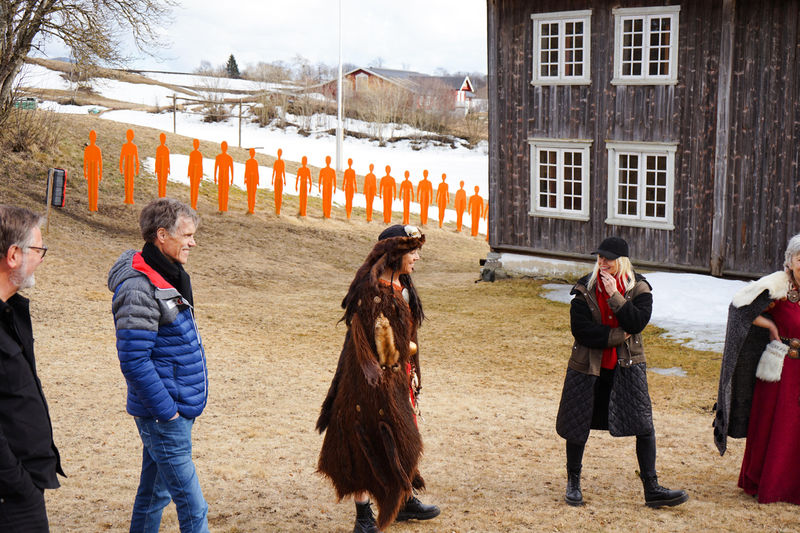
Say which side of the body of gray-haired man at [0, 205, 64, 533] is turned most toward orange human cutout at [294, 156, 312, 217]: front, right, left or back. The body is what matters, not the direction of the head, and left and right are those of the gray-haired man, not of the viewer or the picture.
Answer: left

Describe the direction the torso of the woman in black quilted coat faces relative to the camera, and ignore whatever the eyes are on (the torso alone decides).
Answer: toward the camera

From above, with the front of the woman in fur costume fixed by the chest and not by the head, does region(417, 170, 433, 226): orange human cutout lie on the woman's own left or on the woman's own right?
on the woman's own left

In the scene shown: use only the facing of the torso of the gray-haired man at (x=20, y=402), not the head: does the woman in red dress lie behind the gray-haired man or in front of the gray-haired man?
in front

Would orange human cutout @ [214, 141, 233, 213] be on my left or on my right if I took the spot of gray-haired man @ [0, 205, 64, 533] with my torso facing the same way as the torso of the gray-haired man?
on my left

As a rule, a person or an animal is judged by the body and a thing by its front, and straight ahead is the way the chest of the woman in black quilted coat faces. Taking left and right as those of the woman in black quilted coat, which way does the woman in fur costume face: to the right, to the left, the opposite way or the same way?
to the left

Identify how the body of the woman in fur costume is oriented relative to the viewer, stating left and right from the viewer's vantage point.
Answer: facing to the right of the viewer

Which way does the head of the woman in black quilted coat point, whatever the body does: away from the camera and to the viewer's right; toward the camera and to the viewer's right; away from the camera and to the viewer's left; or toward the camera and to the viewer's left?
toward the camera and to the viewer's left

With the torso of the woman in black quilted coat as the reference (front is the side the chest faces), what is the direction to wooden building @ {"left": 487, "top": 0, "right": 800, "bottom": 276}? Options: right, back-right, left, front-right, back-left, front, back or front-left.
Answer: back

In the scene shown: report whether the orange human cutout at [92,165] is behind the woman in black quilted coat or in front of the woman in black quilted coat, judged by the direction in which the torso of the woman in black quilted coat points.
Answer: behind

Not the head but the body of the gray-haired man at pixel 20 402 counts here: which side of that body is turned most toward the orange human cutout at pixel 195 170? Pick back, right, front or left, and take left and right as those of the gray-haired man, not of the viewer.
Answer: left

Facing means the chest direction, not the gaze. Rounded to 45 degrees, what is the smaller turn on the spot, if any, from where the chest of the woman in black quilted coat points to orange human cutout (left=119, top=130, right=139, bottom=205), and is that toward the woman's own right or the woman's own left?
approximately 135° to the woman's own right

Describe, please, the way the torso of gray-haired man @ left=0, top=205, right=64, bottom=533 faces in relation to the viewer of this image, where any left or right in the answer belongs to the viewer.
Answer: facing to the right of the viewer

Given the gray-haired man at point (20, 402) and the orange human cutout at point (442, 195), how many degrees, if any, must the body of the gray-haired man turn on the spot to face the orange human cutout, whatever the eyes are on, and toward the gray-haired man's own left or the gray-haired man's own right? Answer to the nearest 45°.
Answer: approximately 45° to the gray-haired man's own left
